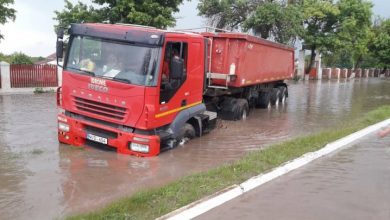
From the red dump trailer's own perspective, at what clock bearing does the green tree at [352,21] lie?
The green tree is roughly at 5 o'clock from the red dump trailer.

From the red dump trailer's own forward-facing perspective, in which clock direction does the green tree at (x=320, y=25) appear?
The green tree is roughly at 5 o'clock from the red dump trailer.

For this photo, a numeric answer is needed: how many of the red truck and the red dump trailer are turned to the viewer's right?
0

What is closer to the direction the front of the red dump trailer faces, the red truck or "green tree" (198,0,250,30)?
the red truck

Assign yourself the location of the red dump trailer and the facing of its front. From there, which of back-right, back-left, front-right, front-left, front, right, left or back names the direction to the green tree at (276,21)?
back-right

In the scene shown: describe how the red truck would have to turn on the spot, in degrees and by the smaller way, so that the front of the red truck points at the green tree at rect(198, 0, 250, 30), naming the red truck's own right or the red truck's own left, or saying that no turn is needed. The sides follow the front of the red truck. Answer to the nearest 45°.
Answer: approximately 135° to the red truck's own right

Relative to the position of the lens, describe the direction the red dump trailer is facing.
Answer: facing the viewer and to the left of the viewer

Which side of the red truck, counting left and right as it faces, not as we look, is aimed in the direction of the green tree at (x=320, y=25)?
back

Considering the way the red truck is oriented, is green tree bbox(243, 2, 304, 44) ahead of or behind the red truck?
behind

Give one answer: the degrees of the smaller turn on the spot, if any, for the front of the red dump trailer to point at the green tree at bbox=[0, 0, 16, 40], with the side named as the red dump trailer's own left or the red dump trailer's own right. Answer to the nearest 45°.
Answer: approximately 90° to the red dump trailer's own right

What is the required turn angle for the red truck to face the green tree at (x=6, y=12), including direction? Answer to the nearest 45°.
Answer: approximately 90° to its right

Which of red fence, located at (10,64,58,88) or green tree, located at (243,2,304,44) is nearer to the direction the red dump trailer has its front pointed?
the red fence

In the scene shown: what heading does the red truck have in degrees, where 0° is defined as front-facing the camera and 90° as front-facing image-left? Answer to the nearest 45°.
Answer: approximately 45°
